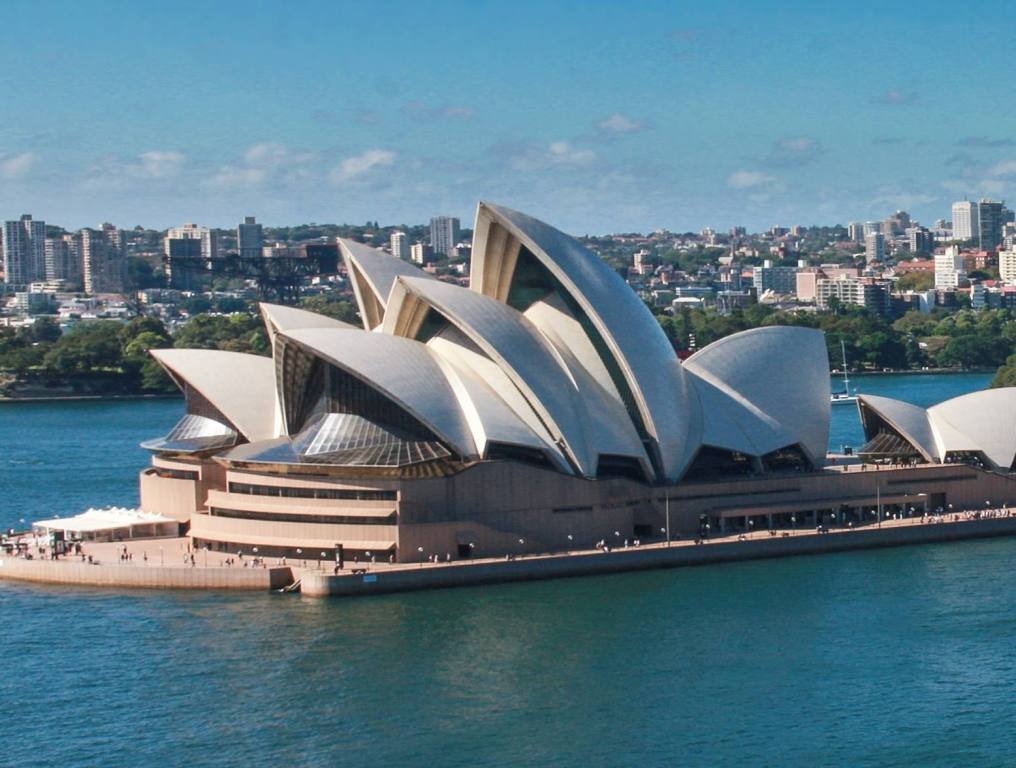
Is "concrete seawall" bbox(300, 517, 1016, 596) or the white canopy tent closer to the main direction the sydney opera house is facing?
the white canopy tent

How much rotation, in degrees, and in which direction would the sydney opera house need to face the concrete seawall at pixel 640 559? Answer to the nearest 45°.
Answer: approximately 90° to its left

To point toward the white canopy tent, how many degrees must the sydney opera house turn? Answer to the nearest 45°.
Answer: approximately 45° to its right

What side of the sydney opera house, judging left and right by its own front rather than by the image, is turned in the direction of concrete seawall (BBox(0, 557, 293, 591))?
front

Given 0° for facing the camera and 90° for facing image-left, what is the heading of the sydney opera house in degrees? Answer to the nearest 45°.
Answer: approximately 45°
